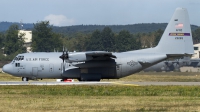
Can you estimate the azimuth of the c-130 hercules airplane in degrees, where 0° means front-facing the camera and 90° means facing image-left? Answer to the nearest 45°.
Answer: approximately 90°
